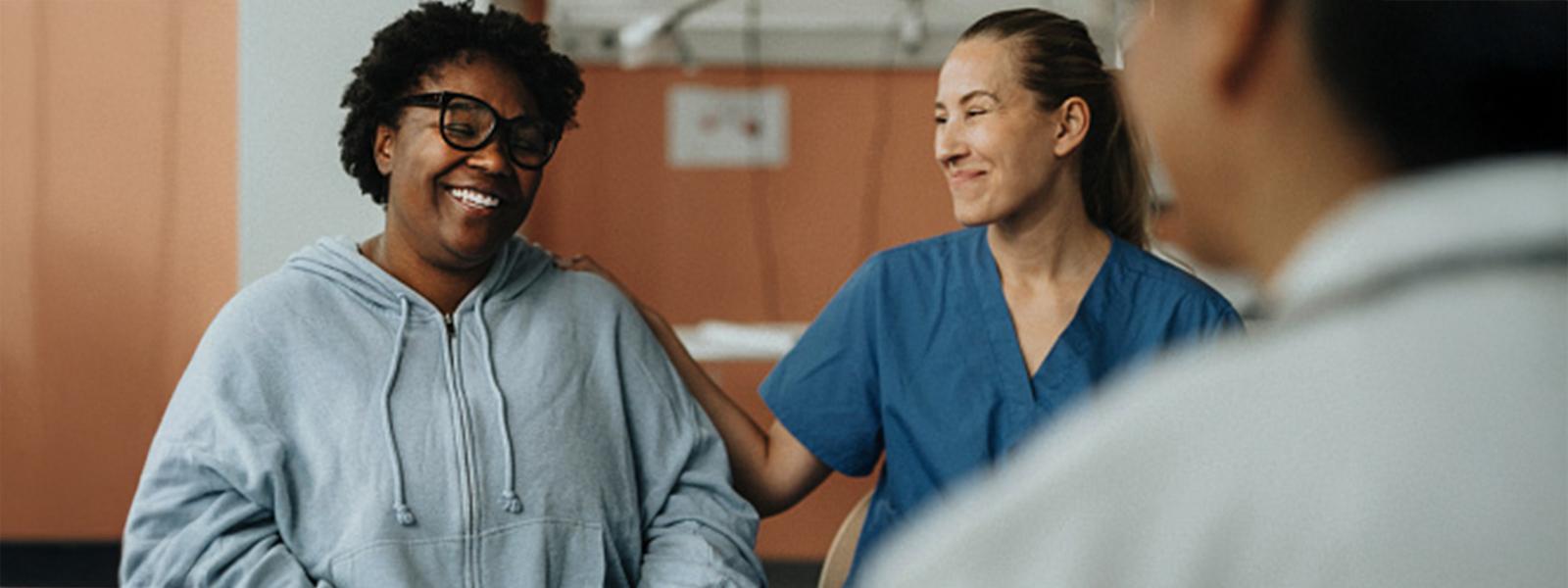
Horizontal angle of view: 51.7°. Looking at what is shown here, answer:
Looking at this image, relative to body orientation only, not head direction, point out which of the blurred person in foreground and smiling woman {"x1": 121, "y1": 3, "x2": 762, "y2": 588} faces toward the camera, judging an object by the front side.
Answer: the smiling woman

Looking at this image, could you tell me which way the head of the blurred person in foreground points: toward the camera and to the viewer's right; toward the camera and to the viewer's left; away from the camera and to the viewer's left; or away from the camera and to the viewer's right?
away from the camera and to the viewer's left

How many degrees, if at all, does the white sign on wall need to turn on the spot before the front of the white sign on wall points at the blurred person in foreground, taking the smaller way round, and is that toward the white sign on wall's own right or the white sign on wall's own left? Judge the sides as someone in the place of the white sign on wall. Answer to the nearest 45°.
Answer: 0° — it already faces them

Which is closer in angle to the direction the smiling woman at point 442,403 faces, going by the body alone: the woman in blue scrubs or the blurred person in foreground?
the blurred person in foreground

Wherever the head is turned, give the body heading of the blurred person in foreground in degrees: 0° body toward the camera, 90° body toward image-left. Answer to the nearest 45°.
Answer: approximately 135°

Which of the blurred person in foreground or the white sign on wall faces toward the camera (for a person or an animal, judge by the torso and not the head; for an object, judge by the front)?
the white sign on wall

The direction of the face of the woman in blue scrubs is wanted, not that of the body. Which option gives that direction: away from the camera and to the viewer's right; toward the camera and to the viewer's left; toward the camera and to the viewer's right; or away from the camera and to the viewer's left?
toward the camera and to the viewer's left

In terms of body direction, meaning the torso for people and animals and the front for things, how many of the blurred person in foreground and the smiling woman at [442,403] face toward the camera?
1

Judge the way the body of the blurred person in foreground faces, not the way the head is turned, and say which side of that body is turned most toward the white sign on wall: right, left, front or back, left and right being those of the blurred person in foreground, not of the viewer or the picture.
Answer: front

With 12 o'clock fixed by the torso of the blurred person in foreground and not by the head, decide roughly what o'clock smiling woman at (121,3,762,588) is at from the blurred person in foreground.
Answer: The smiling woman is roughly at 12 o'clock from the blurred person in foreground.

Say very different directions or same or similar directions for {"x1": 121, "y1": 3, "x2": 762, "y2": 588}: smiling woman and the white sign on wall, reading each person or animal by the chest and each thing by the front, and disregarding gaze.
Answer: same or similar directions

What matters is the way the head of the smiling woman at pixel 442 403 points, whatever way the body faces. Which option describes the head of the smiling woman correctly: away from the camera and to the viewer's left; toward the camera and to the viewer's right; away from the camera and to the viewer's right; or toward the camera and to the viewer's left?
toward the camera and to the viewer's right

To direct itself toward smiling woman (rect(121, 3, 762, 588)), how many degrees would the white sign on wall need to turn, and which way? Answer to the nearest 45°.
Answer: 0° — it already faces them

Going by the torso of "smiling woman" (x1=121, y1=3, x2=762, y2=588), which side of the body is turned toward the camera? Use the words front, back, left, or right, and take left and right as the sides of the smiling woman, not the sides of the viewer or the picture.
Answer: front

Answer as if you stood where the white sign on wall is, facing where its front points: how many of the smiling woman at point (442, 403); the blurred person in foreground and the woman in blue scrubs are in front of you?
3
